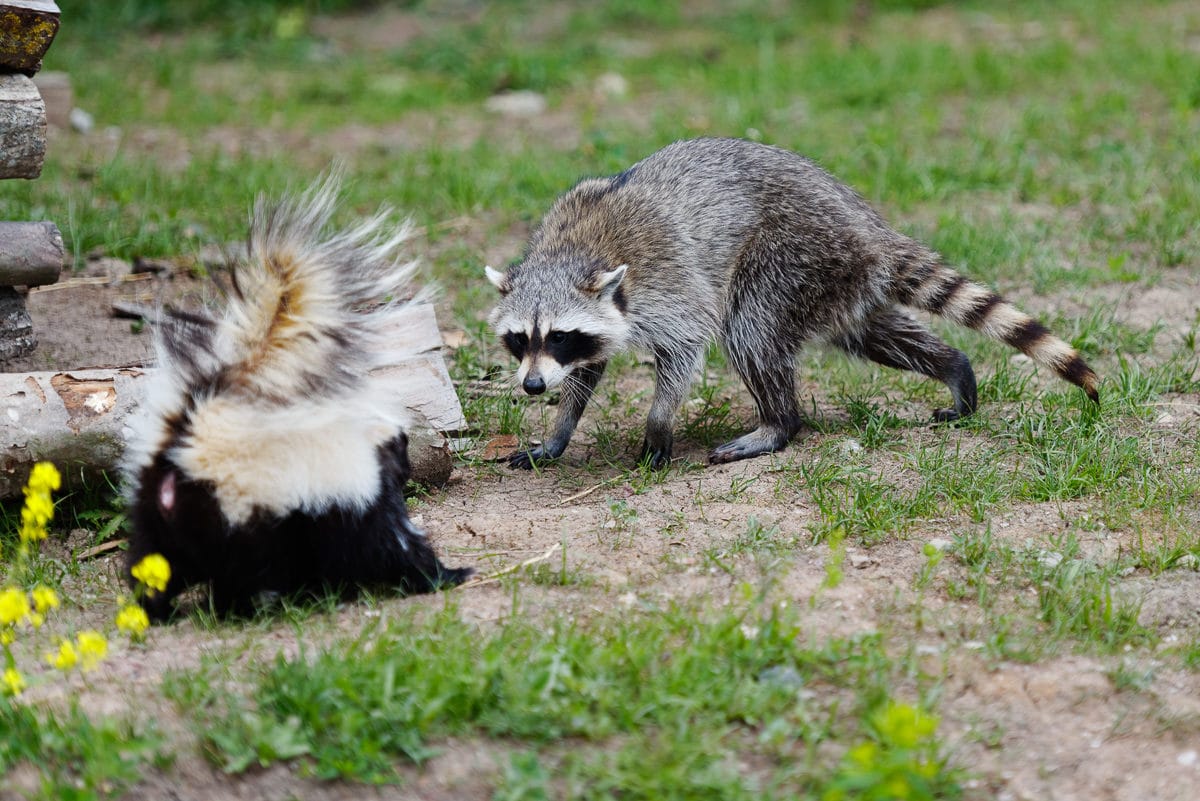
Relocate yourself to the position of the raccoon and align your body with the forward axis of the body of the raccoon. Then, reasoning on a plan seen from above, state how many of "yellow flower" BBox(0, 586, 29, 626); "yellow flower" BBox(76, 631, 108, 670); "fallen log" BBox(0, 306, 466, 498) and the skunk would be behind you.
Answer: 0

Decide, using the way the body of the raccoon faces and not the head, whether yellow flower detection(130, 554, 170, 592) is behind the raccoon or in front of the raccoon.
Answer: in front

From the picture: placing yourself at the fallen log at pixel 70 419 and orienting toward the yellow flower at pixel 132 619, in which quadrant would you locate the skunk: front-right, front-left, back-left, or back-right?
front-left

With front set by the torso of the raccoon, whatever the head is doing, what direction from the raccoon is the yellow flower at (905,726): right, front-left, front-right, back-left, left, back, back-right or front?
front-left

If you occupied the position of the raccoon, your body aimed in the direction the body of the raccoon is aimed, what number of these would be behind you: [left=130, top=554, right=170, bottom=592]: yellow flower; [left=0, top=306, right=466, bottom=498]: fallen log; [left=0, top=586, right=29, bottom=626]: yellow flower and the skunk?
0

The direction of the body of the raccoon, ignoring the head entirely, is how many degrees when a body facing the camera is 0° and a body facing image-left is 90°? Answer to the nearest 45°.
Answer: approximately 45°

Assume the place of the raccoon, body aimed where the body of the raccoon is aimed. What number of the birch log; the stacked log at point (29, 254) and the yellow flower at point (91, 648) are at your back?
0

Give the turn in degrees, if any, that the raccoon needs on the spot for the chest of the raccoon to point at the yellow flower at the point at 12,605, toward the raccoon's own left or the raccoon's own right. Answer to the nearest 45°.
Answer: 0° — it already faces it

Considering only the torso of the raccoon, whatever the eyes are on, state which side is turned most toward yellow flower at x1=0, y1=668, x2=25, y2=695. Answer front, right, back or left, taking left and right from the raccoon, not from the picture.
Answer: front

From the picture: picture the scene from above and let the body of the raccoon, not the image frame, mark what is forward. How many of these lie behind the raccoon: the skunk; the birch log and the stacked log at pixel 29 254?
0

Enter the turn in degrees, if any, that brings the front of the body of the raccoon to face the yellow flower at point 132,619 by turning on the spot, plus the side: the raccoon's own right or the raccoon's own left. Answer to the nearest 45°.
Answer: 0° — it already faces it

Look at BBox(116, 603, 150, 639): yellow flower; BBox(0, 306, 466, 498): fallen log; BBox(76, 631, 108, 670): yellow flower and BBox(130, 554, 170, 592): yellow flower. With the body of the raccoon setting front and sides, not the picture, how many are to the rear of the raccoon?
0

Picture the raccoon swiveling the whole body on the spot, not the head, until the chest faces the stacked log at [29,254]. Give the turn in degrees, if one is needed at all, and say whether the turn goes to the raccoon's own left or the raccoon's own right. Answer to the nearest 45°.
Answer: approximately 45° to the raccoon's own right

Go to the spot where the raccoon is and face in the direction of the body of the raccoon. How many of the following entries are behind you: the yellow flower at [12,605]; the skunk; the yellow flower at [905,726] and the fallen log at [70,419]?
0
